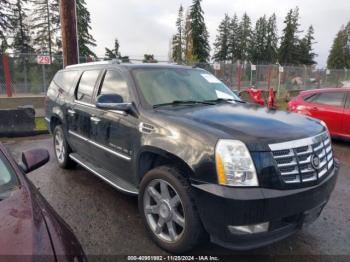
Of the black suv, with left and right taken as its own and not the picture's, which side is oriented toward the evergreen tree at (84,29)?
back

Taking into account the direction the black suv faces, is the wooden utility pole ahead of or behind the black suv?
behind

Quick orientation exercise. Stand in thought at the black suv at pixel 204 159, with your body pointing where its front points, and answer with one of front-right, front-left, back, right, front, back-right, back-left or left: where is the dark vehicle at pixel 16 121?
back

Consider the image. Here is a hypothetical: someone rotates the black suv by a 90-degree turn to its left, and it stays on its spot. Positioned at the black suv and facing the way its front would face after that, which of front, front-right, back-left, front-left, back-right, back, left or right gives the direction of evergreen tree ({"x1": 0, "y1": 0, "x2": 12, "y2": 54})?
left

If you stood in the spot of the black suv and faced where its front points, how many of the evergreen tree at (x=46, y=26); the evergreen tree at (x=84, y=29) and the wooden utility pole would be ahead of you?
0

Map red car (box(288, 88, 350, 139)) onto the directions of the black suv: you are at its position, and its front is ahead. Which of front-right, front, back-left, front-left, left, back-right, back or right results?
left

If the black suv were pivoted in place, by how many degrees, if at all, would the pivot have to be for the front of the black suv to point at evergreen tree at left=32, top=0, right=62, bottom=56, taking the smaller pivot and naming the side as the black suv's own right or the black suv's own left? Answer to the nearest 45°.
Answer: approximately 180°

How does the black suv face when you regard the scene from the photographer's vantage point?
facing the viewer and to the right of the viewer

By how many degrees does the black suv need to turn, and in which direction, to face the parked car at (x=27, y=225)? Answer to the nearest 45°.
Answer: approximately 90° to its right
